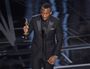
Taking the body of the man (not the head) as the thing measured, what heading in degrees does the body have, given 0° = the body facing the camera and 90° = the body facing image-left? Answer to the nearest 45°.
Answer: approximately 0°
